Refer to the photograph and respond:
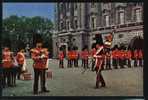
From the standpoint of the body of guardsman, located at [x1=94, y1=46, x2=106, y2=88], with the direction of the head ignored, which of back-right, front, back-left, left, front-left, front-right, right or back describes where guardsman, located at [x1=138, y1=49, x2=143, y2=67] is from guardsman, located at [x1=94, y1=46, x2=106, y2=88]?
back

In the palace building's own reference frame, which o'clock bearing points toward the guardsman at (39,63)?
The guardsman is roughly at 1 o'clock from the palace building.

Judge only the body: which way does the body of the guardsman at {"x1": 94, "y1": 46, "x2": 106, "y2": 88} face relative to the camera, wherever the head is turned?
to the viewer's left

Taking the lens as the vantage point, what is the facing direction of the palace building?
facing the viewer and to the left of the viewer

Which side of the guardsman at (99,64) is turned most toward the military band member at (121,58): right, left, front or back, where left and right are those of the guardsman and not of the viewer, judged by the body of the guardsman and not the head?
back

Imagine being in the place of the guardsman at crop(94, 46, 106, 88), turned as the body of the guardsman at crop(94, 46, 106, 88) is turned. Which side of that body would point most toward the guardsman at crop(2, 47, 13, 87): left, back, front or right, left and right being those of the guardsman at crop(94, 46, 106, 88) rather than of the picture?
front

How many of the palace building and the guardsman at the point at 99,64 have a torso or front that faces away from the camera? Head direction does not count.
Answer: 0

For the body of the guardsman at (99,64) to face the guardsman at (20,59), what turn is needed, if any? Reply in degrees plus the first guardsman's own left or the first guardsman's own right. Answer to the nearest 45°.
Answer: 0° — they already face them

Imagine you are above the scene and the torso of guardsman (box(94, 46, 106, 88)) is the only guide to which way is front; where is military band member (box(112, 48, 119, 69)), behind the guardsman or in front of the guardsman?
behind

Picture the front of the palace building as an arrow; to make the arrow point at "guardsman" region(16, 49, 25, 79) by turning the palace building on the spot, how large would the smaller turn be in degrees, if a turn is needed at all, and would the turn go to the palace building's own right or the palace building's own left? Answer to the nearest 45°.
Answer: approximately 45° to the palace building's own right
